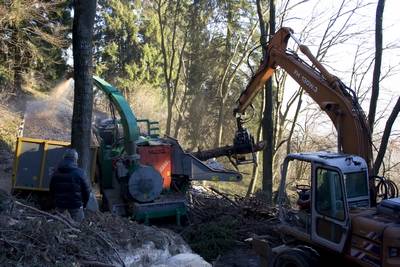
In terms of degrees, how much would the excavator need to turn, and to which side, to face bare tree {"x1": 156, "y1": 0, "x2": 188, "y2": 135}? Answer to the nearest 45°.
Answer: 0° — it already faces it

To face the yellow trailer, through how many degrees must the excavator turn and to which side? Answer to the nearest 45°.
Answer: approximately 45° to its left

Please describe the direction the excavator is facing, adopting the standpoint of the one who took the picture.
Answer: facing away from the viewer and to the left of the viewer
